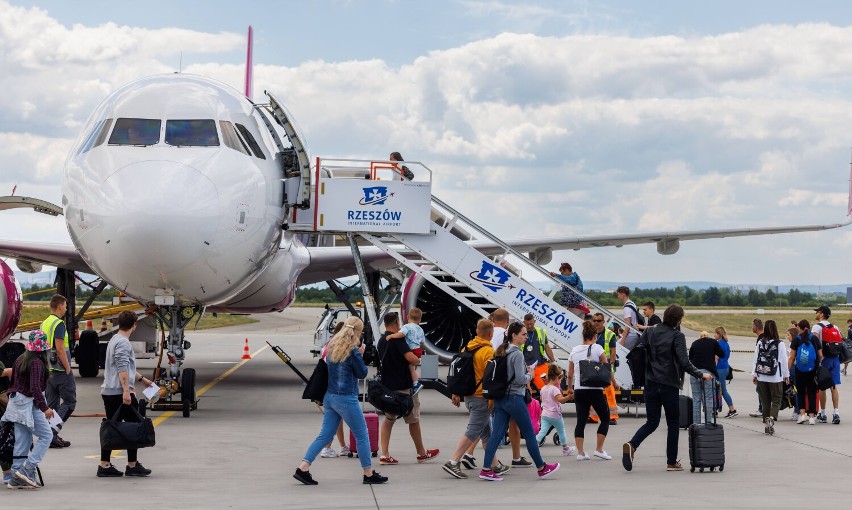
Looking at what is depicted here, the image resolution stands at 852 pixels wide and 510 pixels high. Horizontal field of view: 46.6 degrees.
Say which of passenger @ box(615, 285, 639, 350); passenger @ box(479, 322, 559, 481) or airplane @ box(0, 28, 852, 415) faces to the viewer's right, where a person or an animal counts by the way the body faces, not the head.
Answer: passenger @ box(479, 322, 559, 481)

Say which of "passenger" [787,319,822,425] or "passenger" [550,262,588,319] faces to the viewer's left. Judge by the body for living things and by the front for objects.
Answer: "passenger" [550,262,588,319]

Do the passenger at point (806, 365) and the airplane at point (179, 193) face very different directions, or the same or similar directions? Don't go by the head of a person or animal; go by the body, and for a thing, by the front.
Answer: very different directions

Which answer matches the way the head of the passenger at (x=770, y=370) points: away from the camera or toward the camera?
away from the camera

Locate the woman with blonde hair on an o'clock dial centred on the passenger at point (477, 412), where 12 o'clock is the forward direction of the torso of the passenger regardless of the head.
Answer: The woman with blonde hair is roughly at 5 o'clock from the passenger.

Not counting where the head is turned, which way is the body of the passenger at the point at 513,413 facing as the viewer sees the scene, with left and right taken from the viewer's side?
facing to the right of the viewer

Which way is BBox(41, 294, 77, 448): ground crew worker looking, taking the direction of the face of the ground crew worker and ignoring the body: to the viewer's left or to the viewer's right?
to the viewer's right

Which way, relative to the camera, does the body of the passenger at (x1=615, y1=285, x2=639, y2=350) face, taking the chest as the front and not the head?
to the viewer's left

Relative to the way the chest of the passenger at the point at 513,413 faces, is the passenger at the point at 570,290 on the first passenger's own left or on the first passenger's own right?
on the first passenger's own left

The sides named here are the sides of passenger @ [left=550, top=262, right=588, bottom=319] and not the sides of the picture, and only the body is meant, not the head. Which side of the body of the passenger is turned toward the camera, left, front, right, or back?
left

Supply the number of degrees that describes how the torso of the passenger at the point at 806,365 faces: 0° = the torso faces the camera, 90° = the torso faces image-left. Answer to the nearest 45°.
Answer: approximately 180°
